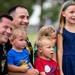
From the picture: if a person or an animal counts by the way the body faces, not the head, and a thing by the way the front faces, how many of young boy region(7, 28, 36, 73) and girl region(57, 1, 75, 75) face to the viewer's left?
0

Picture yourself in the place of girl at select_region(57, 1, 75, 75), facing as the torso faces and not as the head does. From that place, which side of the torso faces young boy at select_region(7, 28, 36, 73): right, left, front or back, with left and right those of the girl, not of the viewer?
right

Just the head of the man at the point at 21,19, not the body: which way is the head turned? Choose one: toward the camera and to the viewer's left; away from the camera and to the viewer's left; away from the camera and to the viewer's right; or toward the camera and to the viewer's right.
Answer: toward the camera and to the viewer's right

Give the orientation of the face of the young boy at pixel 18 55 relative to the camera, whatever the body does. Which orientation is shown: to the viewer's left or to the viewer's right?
to the viewer's right

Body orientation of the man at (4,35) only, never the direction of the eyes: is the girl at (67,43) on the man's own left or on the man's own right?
on the man's own left

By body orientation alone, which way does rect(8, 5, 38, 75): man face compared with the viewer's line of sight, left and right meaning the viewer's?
facing the viewer and to the right of the viewer

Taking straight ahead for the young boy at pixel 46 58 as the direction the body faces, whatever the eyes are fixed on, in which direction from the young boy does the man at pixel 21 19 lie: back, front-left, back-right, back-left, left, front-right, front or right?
back
